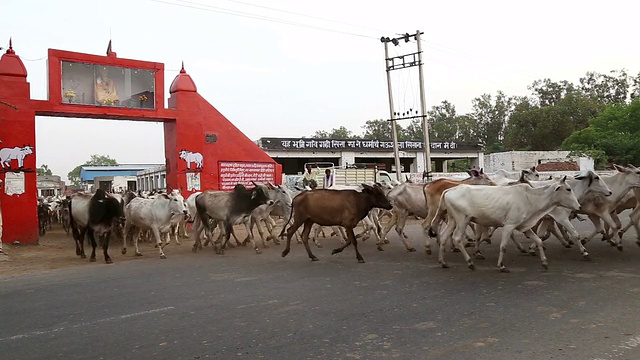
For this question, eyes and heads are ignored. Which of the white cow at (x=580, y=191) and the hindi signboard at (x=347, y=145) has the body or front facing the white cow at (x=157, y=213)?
the hindi signboard

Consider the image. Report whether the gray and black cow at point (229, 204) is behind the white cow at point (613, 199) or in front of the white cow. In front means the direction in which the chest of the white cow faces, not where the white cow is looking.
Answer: behind

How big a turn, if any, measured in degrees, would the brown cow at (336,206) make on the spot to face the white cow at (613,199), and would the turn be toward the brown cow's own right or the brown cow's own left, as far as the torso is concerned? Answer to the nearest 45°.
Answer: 0° — it already faces it

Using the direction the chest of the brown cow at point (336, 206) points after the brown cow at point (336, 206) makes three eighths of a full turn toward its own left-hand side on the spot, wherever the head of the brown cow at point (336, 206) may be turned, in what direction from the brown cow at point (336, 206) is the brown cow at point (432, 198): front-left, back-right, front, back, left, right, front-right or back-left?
back-right

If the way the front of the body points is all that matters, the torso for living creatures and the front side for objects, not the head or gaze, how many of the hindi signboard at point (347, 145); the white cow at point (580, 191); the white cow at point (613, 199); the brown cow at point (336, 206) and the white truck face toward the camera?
1

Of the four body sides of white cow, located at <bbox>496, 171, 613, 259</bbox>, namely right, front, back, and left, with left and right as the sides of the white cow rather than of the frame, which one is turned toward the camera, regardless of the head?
right

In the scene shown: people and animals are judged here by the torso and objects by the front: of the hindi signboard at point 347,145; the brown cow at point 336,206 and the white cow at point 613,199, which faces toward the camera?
the hindi signboard

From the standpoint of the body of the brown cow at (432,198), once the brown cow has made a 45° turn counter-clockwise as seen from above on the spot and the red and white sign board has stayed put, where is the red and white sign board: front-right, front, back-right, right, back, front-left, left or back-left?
left

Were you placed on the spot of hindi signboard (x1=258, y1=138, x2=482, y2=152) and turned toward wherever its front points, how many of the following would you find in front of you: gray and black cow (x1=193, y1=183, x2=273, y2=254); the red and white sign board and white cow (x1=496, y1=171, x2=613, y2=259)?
3

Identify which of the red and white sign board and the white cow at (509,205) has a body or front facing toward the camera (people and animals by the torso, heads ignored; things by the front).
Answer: the red and white sign board

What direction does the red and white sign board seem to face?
toward the camera

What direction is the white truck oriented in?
to the viewer's right

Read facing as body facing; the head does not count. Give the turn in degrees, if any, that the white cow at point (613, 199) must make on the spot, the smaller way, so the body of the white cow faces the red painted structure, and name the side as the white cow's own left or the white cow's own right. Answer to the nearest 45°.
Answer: approximately 180°

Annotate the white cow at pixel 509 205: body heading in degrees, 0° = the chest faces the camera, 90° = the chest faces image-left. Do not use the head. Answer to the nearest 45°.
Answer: approximately 270°

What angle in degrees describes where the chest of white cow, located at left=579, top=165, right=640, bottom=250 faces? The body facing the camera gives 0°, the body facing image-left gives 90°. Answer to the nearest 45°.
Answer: approximately 270°

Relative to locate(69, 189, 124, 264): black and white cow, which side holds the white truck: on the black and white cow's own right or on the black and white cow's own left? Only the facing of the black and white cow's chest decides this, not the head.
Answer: on the black and white cow's own left

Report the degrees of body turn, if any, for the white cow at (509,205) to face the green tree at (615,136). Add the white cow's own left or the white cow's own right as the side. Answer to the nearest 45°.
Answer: approximately 90° to the white cow's own left

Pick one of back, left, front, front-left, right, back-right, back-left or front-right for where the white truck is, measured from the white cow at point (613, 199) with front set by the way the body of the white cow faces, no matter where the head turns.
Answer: back-left

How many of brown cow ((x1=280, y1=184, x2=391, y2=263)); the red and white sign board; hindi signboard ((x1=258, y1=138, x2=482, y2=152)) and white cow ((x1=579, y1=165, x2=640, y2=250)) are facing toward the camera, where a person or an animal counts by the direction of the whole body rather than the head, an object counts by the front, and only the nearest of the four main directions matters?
2

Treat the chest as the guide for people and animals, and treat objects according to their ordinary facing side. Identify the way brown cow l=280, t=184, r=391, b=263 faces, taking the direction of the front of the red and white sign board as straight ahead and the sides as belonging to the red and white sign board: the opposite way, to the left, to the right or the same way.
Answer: to the left
